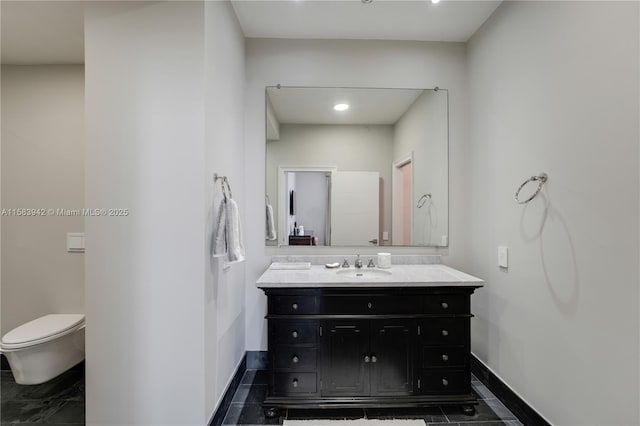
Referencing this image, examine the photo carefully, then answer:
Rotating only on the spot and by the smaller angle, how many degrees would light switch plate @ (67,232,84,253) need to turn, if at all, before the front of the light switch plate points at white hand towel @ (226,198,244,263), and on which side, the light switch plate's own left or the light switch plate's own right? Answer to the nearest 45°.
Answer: approximately 45° to the light switch plate's own left

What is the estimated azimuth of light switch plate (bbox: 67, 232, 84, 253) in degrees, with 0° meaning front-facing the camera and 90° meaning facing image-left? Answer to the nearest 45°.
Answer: approximately 0°

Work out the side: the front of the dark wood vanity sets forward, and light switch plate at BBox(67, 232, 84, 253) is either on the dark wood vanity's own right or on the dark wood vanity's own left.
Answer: on the dark wood vanity's own right

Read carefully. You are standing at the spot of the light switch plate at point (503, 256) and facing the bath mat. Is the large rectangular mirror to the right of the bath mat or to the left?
right

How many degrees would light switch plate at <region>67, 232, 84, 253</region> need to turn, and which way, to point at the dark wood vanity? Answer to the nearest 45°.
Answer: approximately 45° to its left

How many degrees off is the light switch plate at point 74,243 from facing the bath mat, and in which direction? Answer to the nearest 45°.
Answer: approximately 45° to its left

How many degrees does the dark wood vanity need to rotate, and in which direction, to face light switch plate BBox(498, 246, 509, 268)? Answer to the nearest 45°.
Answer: approximately 90° to its left

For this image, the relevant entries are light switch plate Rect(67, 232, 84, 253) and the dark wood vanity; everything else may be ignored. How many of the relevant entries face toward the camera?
2

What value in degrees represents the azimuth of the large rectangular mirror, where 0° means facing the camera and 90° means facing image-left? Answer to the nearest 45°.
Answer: approximately 0°
